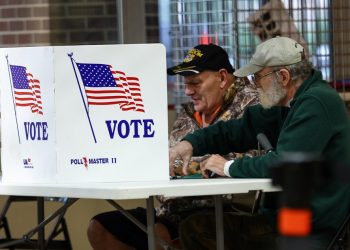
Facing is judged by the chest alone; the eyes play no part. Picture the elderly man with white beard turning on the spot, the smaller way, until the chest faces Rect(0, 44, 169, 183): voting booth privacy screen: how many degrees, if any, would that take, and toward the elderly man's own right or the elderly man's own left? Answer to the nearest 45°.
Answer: approximately 45° to the elderly man's own left

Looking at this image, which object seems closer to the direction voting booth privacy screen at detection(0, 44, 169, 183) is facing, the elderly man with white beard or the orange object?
the orange object

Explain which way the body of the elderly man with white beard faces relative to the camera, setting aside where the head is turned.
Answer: to the viewer's left

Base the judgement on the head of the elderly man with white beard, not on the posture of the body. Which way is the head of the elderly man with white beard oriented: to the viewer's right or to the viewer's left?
to the viewer's left

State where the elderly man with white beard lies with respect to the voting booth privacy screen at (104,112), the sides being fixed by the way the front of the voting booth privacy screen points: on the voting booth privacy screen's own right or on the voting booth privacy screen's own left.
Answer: on the voting booth privacy screen's own left

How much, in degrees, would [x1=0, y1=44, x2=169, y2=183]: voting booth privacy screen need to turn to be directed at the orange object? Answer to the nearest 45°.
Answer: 0° — it already faces it

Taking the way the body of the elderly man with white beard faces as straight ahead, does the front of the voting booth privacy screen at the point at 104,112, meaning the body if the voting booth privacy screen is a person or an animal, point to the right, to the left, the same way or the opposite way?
to the left

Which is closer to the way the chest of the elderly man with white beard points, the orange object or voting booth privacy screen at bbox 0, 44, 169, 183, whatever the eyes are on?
the voting booth privacy screen

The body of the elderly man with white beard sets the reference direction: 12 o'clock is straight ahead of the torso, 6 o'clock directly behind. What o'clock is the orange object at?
The orange object is roughly at 9 o'clock from the elderly man with white beard.

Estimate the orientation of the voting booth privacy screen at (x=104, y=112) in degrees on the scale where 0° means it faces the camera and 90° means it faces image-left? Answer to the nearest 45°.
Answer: approximately 0°

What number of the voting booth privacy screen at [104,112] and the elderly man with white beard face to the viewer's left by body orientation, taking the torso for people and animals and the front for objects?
1
